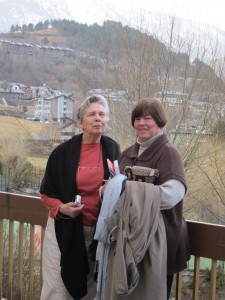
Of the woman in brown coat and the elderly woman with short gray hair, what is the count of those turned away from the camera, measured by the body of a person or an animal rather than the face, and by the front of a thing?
0

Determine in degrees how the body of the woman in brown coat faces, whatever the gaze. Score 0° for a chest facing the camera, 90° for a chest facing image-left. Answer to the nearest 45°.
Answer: approximately 45°
